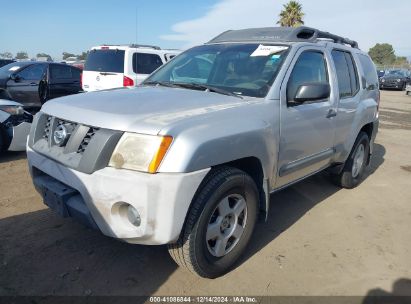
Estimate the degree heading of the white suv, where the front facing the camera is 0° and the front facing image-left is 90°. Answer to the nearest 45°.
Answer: approximately 225°

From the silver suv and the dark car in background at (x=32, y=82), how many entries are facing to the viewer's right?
0

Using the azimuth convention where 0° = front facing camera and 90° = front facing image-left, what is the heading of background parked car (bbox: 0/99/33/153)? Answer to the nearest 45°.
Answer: approximately 315°

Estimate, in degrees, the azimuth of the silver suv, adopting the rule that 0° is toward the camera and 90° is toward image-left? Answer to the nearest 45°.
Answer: approximately 45°

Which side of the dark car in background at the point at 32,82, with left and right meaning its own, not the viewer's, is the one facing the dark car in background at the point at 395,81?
back

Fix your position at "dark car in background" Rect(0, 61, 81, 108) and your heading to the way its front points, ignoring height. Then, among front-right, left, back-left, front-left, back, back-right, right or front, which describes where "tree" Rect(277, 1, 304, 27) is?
back

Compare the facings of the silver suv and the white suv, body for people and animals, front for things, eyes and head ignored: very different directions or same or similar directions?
very different directions

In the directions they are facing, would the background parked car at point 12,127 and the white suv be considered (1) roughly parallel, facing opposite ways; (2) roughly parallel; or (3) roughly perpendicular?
roughly perpendicular

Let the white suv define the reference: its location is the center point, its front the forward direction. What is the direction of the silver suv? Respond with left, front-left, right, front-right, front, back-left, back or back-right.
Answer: back-right

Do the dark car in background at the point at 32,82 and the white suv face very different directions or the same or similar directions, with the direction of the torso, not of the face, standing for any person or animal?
very different directions

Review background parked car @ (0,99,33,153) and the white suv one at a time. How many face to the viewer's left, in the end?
0

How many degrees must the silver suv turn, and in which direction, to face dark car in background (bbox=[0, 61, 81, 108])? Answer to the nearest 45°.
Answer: approximately 90° to its right
